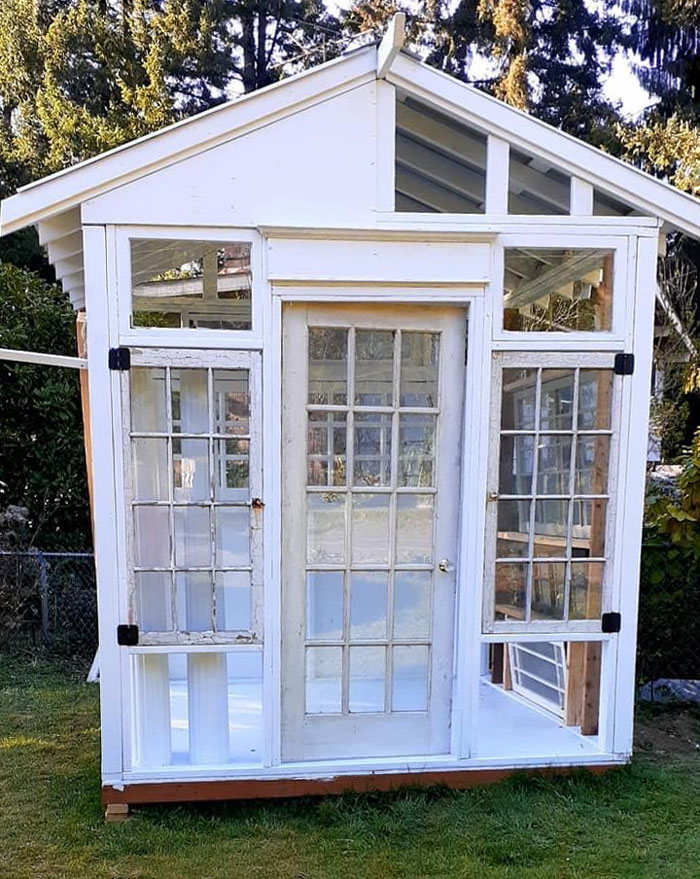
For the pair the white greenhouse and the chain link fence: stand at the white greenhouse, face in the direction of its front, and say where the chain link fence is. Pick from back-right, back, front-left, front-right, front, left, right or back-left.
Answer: back-right

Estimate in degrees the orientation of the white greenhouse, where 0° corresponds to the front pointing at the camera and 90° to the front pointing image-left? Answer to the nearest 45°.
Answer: approximately 0°
